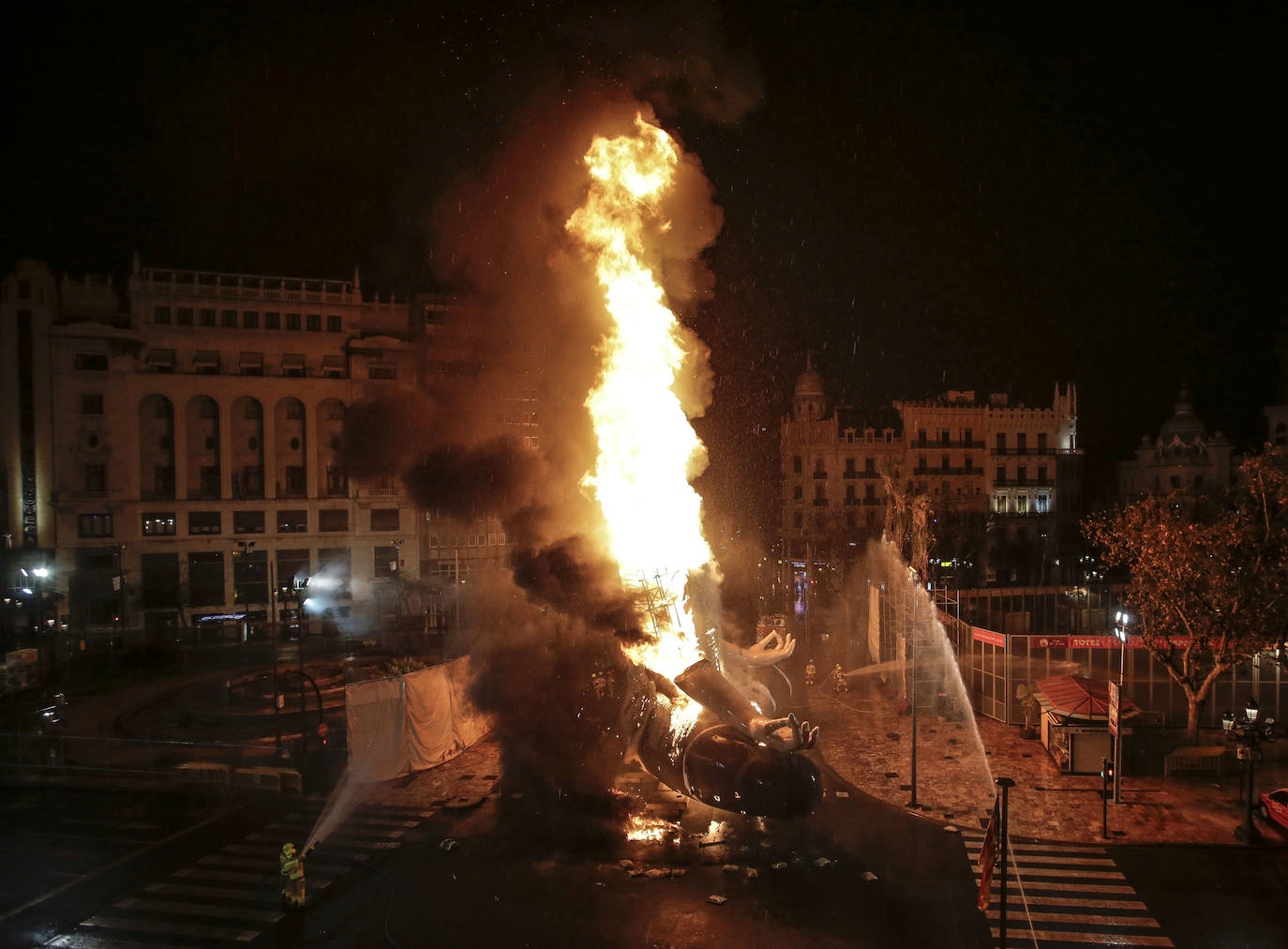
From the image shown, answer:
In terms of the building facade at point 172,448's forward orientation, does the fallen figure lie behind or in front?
in front

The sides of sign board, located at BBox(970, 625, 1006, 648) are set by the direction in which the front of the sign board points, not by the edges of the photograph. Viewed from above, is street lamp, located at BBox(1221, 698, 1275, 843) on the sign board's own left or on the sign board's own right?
on the sign board's own left

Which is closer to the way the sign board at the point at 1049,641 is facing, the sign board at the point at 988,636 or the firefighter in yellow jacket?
the firefighter in yellow jacket

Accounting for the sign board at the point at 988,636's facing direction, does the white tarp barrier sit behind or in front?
in front

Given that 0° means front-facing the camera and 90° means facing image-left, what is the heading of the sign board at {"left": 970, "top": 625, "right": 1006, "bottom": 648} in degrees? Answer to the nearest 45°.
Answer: approximately 45°

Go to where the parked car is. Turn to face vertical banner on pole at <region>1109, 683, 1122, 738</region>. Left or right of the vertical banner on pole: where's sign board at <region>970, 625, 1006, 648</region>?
right

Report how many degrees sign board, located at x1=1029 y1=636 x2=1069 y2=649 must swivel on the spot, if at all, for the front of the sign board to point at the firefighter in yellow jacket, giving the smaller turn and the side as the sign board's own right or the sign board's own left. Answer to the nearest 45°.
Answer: approximately 45° to the sign board's own right

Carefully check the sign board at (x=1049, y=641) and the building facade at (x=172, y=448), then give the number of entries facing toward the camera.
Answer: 2

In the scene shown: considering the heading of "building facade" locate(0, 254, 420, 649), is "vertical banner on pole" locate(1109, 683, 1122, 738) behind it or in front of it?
in front
